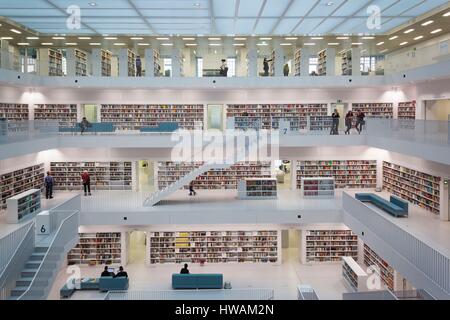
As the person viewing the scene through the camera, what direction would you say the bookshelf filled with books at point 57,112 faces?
facing the viewer

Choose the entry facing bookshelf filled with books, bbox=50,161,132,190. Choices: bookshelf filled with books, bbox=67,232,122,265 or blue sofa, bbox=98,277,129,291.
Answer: the blue sofa

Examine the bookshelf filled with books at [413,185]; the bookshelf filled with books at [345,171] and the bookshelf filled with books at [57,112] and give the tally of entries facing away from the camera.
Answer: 0

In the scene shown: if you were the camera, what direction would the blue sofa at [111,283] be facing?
facing away from the viewer

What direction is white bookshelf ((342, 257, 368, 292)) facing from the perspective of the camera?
to the viewer's left

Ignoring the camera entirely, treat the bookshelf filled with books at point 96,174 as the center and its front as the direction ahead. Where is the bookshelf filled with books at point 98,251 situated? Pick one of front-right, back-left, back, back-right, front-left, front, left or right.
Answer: front

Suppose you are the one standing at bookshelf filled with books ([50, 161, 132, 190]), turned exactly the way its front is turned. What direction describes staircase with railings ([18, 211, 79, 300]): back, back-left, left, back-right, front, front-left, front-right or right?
front

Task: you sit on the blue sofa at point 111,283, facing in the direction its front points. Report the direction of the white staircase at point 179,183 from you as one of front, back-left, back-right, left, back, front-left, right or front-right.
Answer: front-right

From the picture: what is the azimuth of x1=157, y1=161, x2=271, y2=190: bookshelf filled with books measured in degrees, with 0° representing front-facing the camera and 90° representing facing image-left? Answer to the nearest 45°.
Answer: approximately 0°

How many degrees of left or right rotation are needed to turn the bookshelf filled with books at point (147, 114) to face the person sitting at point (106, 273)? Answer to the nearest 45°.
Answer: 0° — it already faces them

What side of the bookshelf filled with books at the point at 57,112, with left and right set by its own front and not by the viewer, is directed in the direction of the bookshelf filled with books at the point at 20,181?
front

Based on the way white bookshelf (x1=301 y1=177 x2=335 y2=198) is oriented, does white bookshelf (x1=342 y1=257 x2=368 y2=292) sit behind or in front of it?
in front

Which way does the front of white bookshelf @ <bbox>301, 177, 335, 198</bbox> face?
toward the camera

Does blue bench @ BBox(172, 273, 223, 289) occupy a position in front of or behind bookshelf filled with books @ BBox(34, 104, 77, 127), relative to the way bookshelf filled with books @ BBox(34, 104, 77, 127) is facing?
in front

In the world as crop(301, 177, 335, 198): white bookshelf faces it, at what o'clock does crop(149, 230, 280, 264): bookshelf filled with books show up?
The bookshelf filled with books is roughly at 2 o'clock from the white bookshelf.
